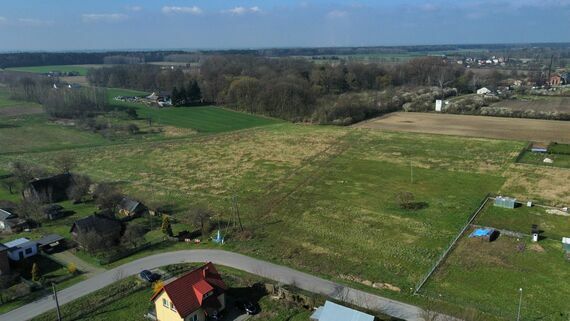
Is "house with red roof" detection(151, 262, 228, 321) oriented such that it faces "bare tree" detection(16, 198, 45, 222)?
no

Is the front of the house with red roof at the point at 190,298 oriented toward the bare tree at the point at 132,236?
no

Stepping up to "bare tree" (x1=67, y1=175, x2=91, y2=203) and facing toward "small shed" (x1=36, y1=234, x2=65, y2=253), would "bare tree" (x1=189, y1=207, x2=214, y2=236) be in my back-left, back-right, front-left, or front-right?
front-left

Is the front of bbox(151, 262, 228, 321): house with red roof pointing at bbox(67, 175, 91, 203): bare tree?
no

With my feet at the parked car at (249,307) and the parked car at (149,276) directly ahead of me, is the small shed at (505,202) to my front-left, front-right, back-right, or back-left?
back-right

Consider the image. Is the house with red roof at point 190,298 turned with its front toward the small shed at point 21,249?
no
